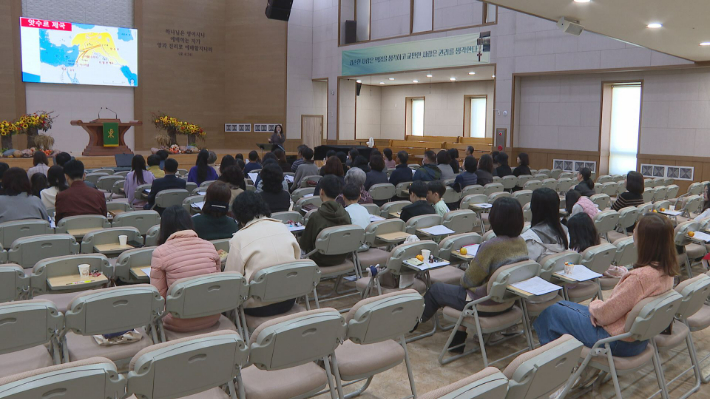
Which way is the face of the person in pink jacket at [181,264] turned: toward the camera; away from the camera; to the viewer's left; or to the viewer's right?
away from the camera

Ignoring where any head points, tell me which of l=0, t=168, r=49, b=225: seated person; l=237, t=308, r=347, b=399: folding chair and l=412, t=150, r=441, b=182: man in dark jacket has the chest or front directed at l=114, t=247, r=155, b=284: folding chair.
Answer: l=237, t=308, r=347, b=399: folding chair

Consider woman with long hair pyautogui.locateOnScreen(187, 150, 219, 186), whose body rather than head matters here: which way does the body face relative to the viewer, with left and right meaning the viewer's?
facing away from the viewer

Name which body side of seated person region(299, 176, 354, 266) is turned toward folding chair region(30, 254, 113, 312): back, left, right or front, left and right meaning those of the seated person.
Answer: left

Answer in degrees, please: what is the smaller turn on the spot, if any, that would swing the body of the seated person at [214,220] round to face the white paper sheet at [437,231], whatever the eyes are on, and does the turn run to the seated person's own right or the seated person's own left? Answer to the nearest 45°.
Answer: approximately 90° to the seated person's own right

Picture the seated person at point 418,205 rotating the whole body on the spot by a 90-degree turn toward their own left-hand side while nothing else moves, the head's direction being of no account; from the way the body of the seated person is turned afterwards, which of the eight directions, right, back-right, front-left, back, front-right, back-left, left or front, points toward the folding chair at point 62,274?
front

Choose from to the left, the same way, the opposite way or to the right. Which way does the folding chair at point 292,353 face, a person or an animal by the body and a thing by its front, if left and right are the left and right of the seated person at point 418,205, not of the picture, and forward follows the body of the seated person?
the same way

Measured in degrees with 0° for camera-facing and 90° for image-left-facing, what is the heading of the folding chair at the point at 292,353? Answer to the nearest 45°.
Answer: approximately 135°

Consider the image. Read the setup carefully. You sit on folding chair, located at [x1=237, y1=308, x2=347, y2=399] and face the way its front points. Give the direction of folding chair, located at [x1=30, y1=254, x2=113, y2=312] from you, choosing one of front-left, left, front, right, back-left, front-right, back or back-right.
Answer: front

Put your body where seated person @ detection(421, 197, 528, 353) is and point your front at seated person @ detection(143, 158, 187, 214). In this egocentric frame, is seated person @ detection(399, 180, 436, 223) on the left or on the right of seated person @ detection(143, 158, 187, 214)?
right

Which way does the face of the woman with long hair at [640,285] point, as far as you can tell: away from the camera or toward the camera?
away from the camera

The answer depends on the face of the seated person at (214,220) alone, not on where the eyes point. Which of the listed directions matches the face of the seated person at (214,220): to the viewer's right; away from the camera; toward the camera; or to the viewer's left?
away from the camera

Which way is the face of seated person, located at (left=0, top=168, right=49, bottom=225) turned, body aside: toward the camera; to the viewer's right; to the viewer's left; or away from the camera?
away from the camera

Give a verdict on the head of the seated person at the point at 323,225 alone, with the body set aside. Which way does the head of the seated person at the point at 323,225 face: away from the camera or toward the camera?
away from the camera

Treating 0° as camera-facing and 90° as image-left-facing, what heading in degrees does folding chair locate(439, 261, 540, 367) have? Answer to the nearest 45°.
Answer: approximately 135°

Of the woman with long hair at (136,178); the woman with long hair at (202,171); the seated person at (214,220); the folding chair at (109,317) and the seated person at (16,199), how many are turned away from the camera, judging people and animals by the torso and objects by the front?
5

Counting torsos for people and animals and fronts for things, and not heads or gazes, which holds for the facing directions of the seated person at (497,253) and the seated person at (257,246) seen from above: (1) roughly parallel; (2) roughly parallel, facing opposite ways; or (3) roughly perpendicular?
roughly parallel

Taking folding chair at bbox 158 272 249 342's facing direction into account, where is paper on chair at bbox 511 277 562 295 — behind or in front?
behind

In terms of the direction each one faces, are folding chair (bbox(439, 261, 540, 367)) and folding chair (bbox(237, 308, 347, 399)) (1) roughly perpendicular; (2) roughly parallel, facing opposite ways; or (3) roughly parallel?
roughly parallel

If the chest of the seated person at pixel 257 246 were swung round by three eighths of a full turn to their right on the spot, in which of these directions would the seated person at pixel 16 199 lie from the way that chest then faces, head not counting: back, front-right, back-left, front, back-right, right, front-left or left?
back-left
